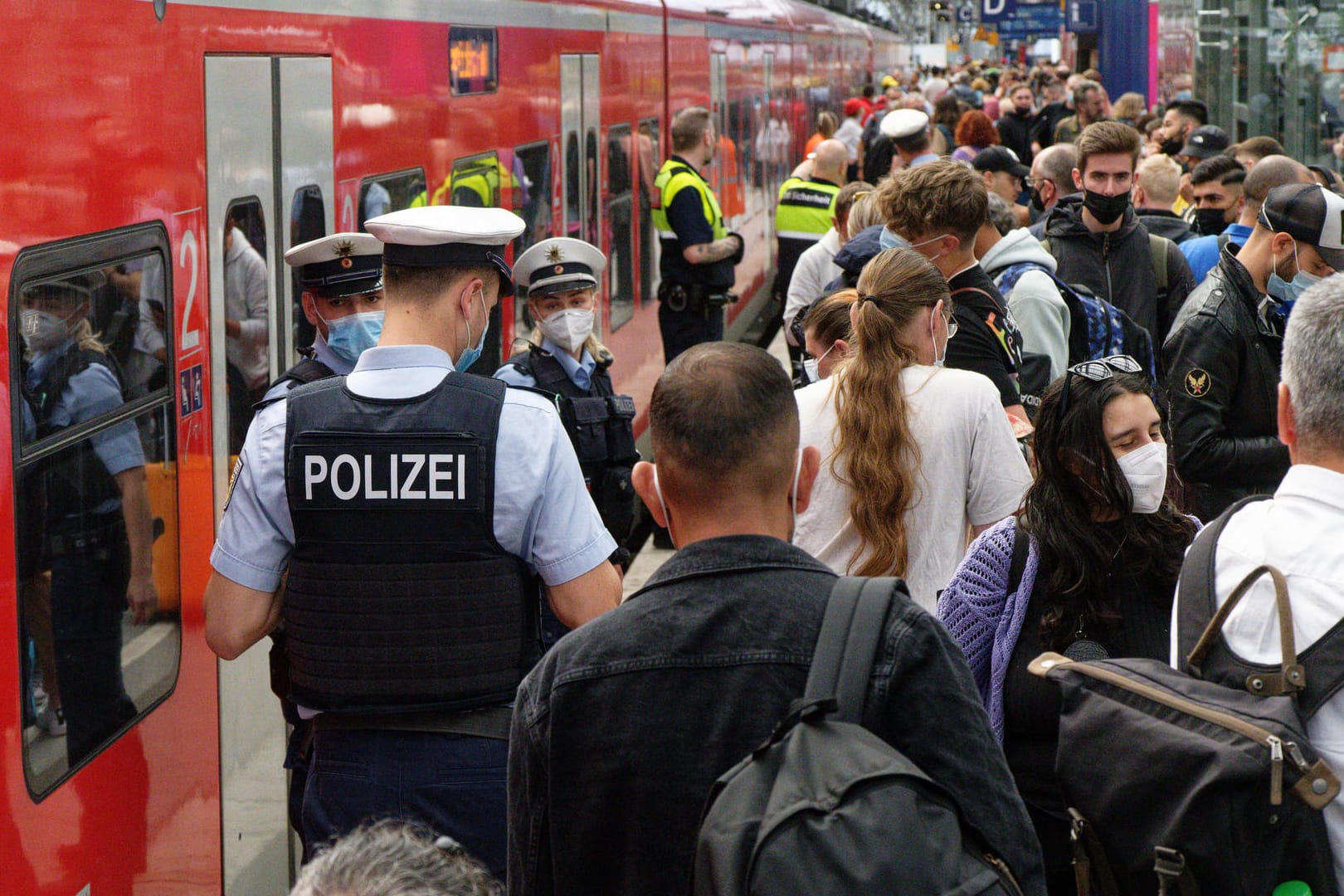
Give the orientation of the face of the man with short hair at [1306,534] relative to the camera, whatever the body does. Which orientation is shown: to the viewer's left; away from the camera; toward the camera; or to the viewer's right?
away from the camera

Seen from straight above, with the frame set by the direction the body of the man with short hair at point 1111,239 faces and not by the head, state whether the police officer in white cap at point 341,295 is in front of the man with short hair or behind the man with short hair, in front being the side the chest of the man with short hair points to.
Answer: in front

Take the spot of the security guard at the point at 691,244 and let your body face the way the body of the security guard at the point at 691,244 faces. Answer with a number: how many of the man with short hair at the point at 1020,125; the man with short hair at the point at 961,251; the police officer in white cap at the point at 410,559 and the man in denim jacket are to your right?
3

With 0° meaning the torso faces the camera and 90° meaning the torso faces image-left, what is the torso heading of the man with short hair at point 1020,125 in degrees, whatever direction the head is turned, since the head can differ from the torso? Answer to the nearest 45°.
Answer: approximately 0°

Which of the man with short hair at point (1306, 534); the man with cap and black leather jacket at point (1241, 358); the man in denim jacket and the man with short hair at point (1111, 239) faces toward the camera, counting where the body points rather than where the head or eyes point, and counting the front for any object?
the man with short hair at point (1111, 239)

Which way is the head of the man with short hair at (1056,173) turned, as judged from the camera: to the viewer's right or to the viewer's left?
to the viewer's left

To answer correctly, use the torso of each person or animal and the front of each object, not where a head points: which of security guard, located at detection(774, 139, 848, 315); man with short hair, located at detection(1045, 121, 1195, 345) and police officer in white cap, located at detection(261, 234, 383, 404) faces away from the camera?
the security guard

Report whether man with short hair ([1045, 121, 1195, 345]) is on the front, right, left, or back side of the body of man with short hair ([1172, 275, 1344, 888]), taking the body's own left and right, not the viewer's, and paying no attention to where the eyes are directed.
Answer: front

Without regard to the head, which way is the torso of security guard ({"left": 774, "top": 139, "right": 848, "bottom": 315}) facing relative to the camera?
away from the camera

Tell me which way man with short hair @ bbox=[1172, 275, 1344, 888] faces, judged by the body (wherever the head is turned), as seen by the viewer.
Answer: away from the camera

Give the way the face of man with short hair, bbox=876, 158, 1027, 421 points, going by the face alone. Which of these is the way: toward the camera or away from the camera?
away from the camera

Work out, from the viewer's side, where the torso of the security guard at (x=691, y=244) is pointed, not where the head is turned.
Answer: to the viewer's right

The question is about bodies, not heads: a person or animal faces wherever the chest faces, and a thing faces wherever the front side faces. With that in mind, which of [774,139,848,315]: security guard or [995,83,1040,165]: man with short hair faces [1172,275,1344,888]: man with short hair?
[995,83,1040,165]: man with short hair
